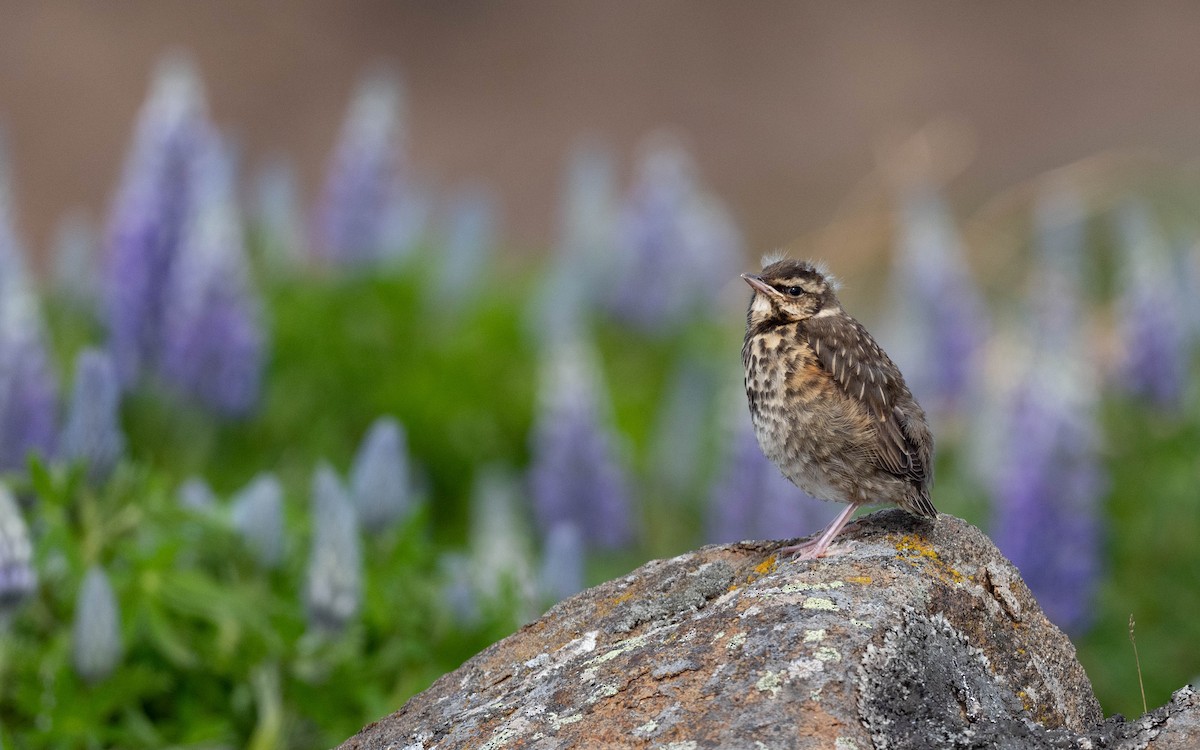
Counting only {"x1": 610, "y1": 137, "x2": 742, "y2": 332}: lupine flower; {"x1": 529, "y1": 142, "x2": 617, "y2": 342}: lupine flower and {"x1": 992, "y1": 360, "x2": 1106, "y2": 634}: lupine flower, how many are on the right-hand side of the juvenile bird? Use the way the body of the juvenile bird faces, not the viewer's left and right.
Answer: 3

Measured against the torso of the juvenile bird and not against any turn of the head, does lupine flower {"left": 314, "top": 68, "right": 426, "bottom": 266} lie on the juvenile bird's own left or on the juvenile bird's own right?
on the juvenile bird's own right

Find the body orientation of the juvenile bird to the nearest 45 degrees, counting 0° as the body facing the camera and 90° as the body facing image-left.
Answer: approximately 90°

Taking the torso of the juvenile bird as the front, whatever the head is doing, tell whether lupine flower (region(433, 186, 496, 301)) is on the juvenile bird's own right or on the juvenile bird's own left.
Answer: on the juvenile bird's own right

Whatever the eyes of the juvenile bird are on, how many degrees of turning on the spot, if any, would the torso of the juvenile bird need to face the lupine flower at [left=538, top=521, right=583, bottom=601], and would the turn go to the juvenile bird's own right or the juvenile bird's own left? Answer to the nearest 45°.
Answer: approximately 45° to the juvenile bird's own right

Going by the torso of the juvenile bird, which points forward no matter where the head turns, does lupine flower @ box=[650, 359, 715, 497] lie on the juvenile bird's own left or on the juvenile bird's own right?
on the juvenile bird's own right
